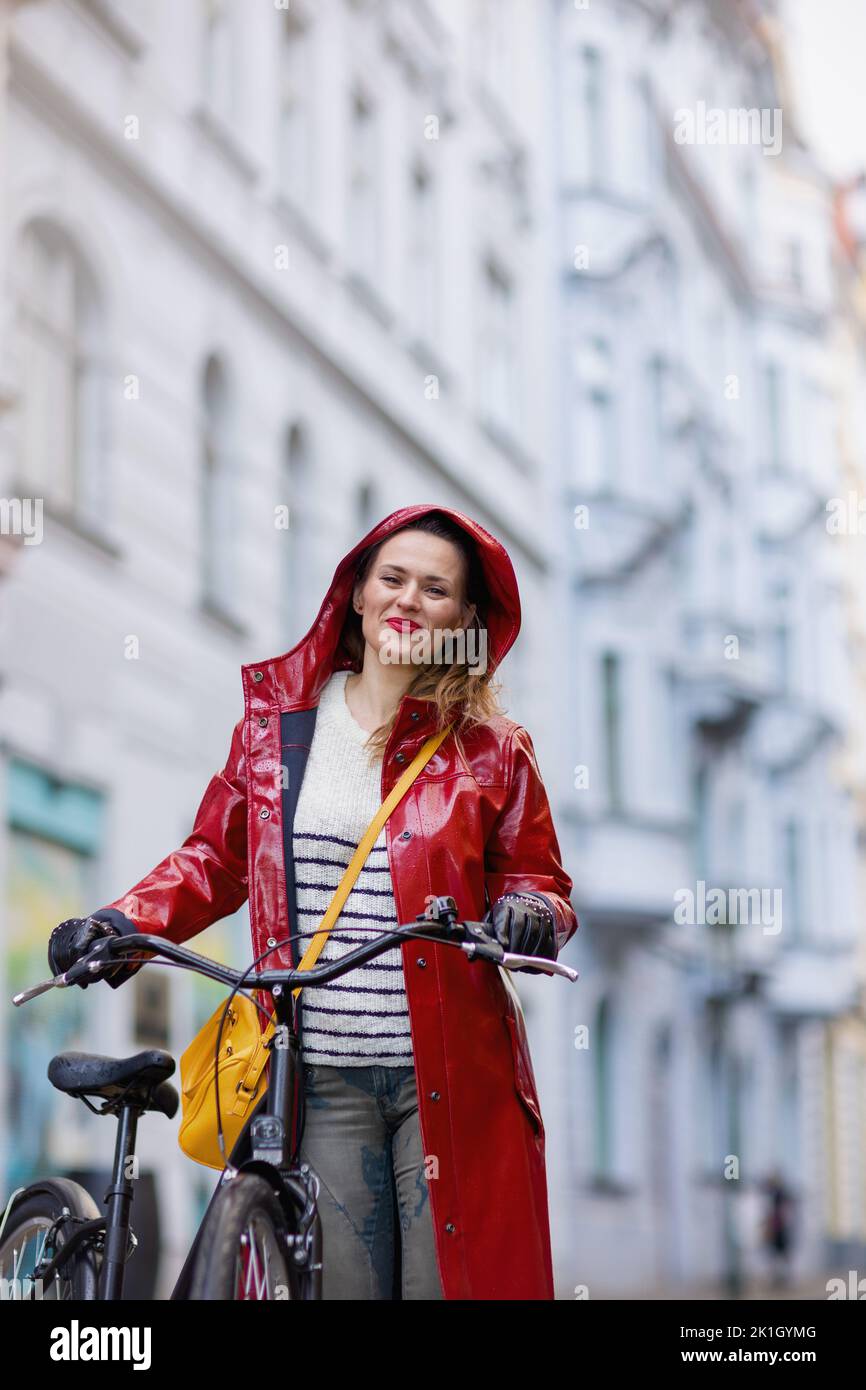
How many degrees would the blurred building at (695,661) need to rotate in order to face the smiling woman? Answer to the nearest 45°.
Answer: approximately 45° to its right

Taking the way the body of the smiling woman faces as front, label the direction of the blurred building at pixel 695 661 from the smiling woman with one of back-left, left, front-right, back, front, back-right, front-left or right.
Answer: back

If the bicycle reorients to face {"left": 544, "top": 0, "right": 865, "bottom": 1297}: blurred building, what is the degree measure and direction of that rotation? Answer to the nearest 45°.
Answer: approximately 135° to its left

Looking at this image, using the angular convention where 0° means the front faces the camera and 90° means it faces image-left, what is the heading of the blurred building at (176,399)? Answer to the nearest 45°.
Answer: approximately 315°

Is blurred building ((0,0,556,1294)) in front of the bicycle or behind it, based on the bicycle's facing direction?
behind
